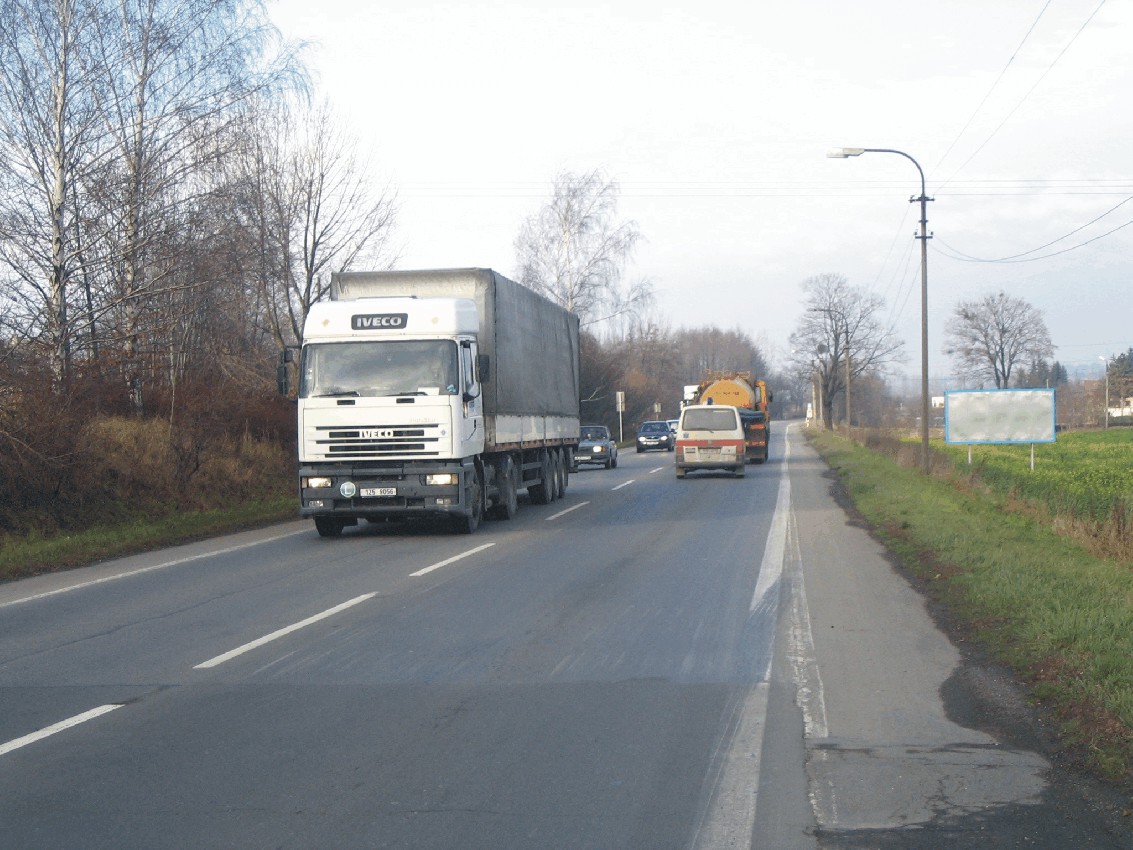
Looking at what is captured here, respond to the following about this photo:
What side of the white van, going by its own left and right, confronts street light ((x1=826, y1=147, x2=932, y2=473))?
right

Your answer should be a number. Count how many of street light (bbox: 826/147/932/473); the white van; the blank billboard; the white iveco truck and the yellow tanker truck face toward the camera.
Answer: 2

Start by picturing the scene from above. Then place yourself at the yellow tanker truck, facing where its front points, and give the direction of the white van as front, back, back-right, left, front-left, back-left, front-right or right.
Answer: back

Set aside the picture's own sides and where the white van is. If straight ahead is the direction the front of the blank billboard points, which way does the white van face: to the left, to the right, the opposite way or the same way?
the opposite way

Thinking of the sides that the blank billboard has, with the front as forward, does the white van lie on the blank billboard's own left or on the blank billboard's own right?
on the blank billboard's own right

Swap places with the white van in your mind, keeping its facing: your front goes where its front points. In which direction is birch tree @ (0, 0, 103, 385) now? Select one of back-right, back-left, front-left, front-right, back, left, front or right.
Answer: back-left

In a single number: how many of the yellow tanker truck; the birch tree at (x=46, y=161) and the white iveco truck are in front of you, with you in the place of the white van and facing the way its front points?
1

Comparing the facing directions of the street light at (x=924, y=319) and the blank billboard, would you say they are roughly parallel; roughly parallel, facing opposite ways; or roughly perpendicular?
roughly perpendicular

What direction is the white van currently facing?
away from the camera

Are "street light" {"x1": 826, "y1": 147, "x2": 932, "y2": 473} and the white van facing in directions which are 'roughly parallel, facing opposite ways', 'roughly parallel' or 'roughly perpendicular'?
roughly perpendicular

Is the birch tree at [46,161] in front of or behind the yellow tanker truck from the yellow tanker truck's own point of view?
behind

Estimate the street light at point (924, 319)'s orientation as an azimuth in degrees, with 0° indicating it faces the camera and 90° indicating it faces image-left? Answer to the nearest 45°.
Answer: approximately 90°

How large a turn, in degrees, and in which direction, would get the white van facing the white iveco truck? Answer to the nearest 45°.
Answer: approximately 180°
